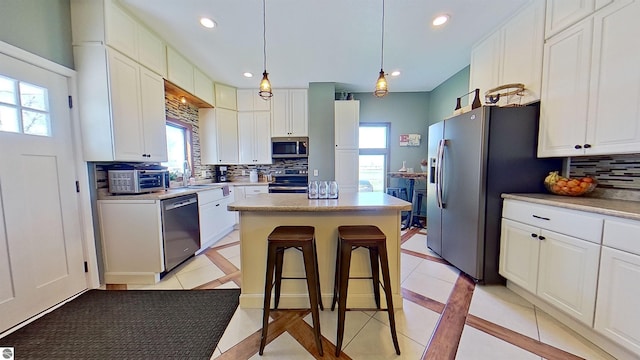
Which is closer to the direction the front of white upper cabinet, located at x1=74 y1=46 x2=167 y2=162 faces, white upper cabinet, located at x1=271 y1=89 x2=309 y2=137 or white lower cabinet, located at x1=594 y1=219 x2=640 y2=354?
the white lower cabinet

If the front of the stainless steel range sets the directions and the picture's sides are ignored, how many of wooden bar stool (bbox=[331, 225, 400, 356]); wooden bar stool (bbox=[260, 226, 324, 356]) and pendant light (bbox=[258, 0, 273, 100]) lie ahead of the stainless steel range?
3

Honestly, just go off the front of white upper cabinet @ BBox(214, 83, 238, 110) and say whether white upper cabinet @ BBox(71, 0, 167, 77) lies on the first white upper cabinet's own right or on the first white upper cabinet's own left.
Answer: on the first white upper cabinet's own right

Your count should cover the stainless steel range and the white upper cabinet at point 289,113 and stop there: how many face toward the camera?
2

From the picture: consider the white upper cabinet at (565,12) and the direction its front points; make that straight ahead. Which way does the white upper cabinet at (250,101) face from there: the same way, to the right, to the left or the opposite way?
to the left

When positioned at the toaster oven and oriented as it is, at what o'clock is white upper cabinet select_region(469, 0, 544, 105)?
The white upper cabinet is roughly at 12 o'clock from the toaster oven.

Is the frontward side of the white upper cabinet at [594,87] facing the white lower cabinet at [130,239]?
yes

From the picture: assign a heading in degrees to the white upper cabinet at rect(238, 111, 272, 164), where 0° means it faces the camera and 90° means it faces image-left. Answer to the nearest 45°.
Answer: approximately 0°

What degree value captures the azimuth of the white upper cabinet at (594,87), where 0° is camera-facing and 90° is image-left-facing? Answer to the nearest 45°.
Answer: approximately 45°

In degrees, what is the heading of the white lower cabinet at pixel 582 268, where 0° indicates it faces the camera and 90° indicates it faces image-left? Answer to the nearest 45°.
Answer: approximately 45°

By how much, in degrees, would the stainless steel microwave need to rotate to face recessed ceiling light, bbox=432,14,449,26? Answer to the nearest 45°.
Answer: approximately 45° to its left

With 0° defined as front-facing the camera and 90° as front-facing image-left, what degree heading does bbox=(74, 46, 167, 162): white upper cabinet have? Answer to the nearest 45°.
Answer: approximately 315°
